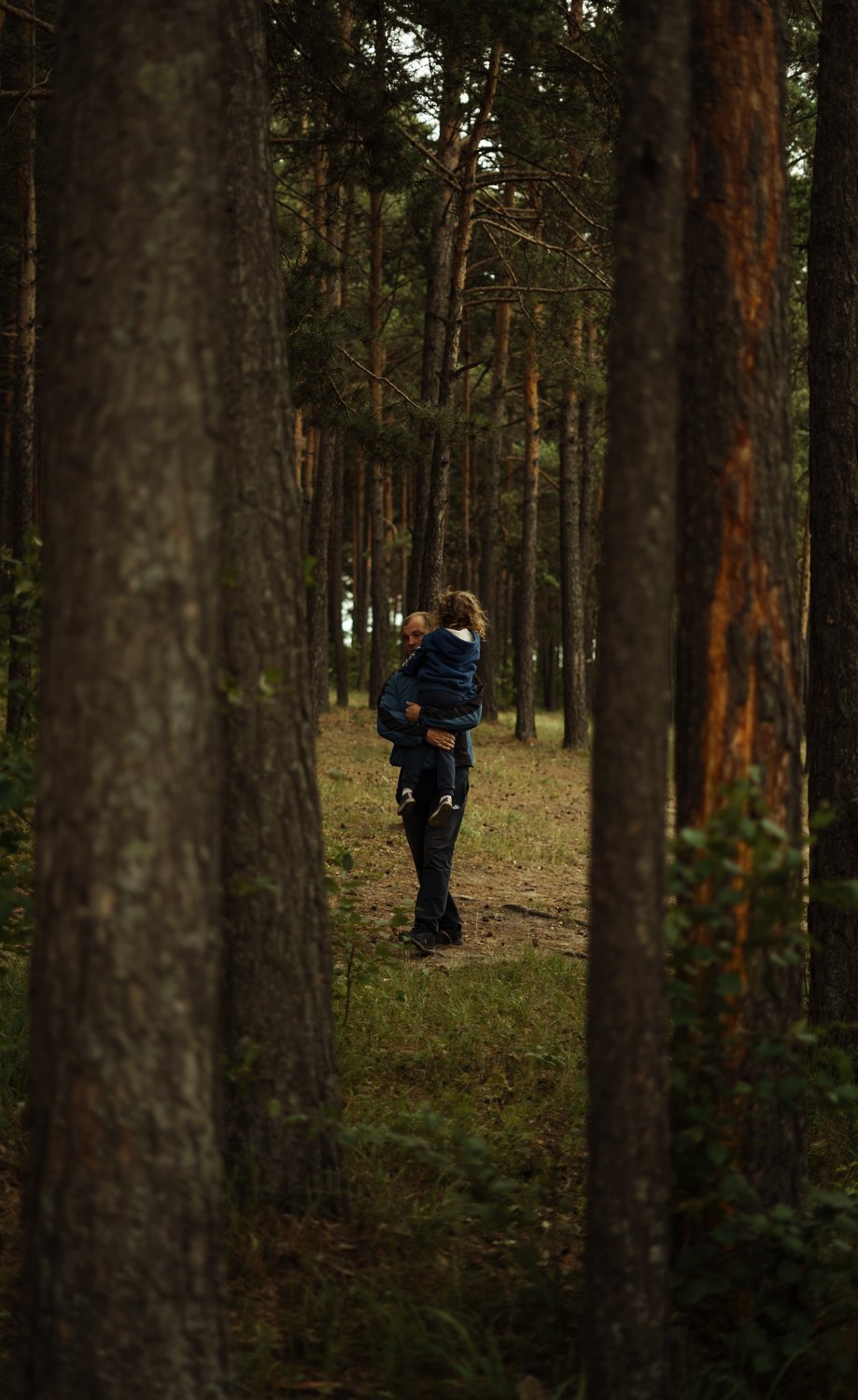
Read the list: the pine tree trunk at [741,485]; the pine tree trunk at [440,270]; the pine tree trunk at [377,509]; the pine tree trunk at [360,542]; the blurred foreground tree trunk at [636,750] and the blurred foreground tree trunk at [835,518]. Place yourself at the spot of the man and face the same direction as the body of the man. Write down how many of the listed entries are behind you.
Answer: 3

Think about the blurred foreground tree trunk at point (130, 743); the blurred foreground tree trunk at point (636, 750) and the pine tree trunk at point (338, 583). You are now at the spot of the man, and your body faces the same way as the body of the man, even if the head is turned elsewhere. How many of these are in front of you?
2

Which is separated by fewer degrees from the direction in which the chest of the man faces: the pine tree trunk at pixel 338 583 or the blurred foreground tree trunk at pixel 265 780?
the blurred foreground tree trunk

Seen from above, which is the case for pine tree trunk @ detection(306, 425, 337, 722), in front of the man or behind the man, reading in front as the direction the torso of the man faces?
behind

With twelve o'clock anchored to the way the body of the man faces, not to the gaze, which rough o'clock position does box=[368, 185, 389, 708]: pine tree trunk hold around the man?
The pine tree trunk is roughly at 6 o'clock from the man.

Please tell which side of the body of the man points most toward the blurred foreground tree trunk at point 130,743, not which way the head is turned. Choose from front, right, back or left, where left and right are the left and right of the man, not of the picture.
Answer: front

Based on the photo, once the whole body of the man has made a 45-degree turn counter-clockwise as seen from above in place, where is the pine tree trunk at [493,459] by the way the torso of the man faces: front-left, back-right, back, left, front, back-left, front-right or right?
back-left

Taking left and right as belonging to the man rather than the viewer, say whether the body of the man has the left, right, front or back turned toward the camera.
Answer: front

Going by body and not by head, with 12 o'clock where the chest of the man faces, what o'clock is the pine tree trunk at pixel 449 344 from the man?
The pine tree trunk is roughly at 6 o'clock from the man.

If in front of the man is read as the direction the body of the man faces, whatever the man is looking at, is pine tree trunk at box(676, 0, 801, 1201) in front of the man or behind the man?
in front

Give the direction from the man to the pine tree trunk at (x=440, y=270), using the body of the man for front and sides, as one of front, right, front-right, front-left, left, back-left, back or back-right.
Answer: back

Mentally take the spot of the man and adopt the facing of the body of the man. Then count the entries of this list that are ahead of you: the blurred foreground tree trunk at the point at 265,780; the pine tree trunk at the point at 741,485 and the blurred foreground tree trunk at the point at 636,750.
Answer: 3

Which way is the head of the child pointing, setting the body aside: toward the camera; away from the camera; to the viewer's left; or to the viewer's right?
away from the camera

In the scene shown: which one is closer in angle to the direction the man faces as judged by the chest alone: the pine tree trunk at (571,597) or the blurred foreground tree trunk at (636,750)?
the blurred foreground tree trunk

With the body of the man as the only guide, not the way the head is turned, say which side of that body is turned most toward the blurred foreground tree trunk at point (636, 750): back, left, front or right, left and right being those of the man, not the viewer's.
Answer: front

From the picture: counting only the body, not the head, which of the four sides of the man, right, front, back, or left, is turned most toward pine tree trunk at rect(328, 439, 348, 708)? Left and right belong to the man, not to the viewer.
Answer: back
